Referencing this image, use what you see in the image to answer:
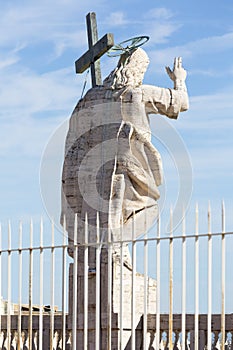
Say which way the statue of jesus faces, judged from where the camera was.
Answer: facing away from the viewer and to the right of the viewer
